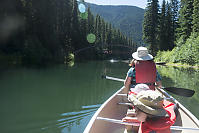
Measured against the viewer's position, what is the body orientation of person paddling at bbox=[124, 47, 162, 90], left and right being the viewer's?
facing away from the viewer

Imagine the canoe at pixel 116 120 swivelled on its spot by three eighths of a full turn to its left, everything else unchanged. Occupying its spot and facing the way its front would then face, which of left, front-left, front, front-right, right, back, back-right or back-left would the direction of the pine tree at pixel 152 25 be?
back-right

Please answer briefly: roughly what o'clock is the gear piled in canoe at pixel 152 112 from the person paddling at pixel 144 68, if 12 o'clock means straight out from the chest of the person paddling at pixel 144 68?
the gear piled in canoe at pixel 152 112 is roughly at 6 o'clock from the person paddling at pixel 144 68.

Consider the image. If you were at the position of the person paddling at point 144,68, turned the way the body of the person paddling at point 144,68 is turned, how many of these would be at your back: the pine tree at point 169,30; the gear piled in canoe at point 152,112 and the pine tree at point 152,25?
1

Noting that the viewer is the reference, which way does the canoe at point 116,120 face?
facing away from the viewer

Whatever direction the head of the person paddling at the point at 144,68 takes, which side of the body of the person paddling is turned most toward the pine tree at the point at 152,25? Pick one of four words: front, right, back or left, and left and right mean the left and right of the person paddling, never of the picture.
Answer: front

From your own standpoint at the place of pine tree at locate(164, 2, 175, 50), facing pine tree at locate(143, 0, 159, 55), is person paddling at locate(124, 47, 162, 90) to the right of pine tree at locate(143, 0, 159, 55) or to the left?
left

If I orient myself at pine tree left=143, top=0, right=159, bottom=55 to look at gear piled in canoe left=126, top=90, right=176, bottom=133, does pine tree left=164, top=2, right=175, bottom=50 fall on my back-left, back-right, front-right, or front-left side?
back-left
